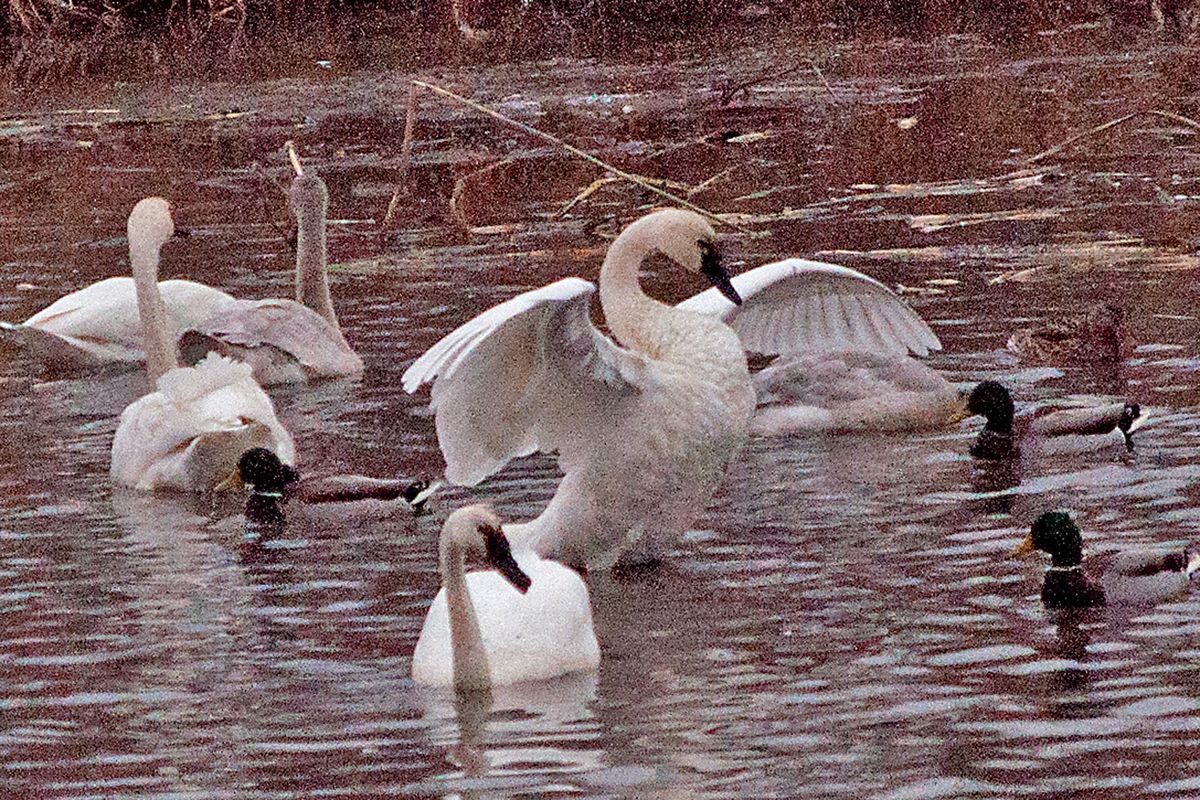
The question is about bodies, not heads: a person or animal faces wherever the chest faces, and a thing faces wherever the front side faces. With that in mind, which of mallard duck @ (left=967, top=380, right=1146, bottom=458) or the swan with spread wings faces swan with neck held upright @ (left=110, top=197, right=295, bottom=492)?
the mallard duck

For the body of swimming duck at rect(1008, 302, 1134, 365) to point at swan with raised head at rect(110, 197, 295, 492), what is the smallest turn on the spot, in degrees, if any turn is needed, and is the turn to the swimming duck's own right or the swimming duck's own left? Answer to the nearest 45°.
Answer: approximately 135° to the swimming duck's own right

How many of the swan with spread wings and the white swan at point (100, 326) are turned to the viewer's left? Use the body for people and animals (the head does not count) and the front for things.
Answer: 0

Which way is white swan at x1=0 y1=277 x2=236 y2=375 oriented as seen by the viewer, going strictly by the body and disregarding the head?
to the viewer's right

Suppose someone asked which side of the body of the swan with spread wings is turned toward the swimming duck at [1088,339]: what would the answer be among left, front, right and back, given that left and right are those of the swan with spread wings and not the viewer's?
left

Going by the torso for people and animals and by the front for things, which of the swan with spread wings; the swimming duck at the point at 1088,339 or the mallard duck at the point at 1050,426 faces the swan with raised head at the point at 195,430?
the mallard duck

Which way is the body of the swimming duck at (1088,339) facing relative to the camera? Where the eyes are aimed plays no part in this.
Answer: to the viewer's right

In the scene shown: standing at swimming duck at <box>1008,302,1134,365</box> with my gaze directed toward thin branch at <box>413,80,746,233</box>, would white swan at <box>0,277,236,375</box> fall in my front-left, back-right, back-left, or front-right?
front-left

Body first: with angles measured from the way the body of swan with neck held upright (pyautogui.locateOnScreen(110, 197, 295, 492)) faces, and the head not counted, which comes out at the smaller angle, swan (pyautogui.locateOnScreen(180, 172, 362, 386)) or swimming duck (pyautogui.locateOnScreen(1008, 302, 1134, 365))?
the swan

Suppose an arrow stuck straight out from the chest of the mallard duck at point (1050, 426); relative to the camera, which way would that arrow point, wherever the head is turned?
to the viewer's left

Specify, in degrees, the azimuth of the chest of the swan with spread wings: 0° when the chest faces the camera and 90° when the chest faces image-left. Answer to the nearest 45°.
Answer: approximately 315°

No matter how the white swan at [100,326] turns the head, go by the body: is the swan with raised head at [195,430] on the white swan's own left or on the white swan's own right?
on the white swan's own right

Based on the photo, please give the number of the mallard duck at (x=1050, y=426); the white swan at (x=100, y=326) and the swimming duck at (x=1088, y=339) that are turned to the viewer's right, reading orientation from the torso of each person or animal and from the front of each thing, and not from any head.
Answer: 2

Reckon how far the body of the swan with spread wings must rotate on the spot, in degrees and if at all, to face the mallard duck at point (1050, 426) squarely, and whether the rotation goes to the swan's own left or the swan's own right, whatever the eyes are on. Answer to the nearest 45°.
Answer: approximately 90° to the swan's own left

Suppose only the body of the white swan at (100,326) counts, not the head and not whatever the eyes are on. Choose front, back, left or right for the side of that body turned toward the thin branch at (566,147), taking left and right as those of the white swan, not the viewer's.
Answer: front

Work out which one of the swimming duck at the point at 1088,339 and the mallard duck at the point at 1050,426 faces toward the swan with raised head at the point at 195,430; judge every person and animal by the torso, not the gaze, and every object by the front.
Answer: the mallard duck

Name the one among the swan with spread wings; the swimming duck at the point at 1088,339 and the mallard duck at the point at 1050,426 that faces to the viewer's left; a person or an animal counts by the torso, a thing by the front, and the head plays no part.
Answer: the mallard duck
